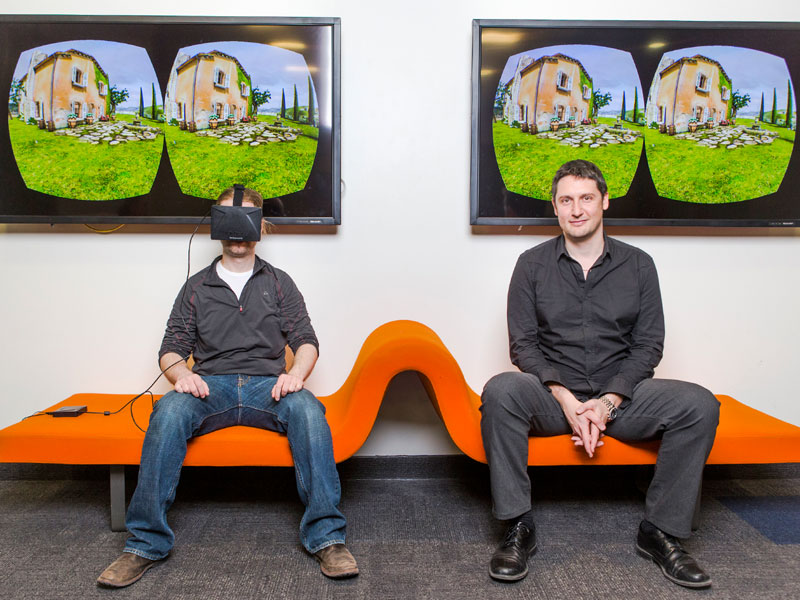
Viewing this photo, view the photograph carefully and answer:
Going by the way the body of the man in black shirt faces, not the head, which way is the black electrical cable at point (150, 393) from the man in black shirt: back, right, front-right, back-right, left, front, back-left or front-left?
right

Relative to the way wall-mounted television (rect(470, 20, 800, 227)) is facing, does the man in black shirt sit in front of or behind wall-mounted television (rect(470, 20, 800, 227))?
in front

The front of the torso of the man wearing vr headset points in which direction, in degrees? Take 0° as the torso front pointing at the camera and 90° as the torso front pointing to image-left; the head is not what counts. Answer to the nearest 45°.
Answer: approximately 0°

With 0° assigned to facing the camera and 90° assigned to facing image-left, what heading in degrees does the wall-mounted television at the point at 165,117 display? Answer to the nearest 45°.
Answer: approximately 0°
